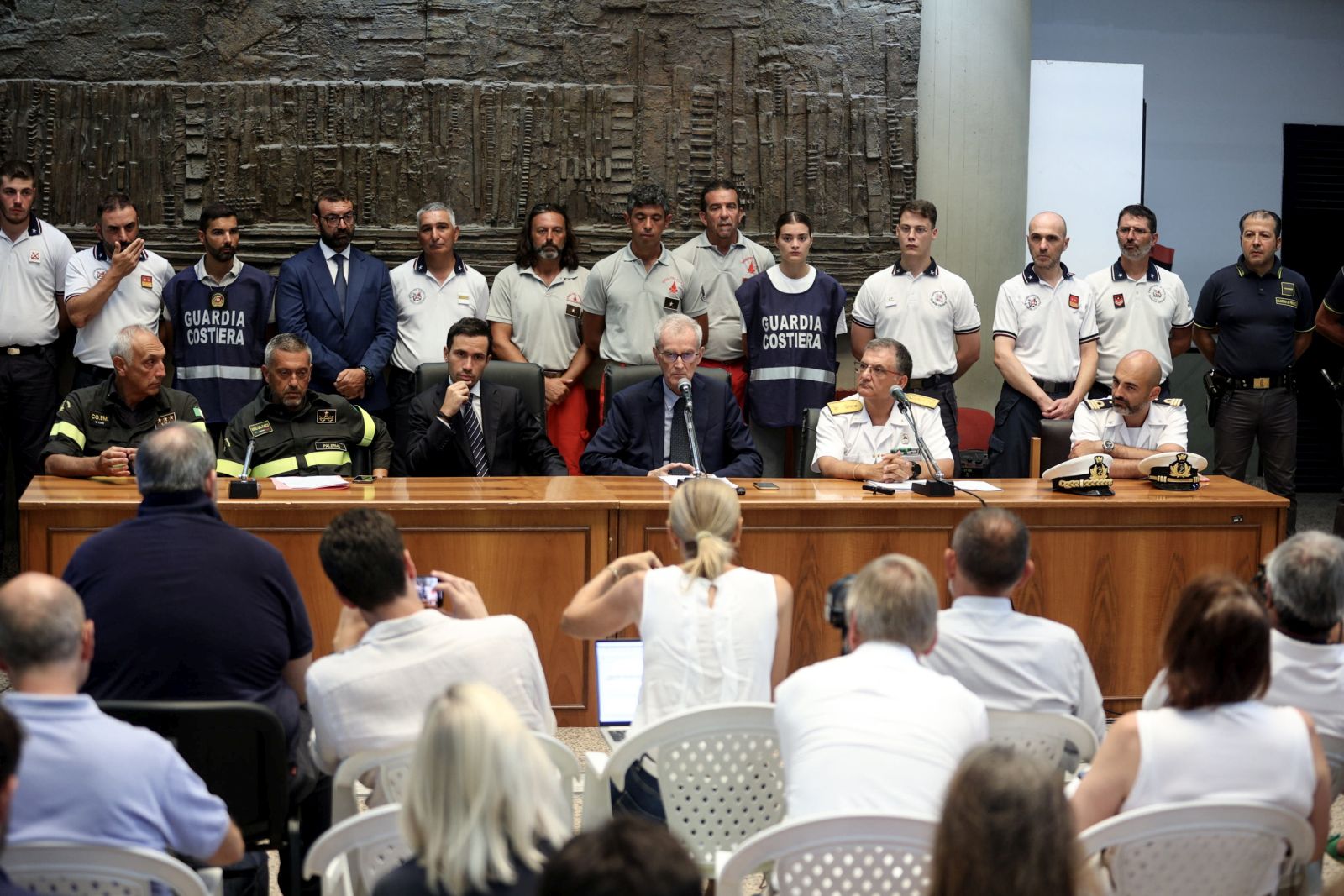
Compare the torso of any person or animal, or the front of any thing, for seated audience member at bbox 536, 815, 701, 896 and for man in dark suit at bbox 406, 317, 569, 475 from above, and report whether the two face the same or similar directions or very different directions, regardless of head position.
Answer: very different directions

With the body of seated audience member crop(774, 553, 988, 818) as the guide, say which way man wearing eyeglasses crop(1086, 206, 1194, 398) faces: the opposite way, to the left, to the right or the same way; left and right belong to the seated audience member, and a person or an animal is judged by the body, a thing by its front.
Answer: the opposite way

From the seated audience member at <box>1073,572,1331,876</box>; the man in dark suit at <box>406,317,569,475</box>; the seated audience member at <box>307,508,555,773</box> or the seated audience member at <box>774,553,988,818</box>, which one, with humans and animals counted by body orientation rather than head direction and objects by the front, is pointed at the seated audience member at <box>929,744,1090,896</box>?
the man in dark suit

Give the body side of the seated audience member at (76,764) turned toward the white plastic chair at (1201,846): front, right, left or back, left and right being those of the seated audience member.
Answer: right

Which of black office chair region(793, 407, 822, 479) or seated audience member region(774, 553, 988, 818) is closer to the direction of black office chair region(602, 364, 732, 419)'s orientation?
the seated audience member

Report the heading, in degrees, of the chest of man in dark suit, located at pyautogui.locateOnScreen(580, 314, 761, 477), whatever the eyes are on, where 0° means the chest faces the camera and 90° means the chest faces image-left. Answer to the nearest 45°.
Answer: approximately 0°

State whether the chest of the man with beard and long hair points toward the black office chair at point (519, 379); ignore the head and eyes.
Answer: yes

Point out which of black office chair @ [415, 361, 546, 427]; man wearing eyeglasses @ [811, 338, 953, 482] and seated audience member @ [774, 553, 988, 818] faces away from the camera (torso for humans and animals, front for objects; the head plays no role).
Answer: the seated audience member

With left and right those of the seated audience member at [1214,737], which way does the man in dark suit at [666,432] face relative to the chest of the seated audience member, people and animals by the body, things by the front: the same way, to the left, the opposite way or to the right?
the opposite way

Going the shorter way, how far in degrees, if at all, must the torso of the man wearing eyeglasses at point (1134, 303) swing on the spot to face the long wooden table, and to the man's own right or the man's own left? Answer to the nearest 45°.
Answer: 0° — they already face it

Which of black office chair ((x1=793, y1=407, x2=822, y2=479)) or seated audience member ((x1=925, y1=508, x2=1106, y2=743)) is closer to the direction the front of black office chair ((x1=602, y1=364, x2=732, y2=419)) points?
the seated audience member

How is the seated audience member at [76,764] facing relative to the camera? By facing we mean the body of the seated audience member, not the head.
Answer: away from the camera

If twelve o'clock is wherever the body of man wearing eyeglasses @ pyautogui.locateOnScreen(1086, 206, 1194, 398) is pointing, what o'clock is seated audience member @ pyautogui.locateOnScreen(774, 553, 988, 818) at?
The seated audience member is roughly at 12 o'clock from the man wearing eyeglasses.

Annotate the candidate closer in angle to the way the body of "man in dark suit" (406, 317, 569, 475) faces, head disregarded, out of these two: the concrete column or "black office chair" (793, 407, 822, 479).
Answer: the black office chair

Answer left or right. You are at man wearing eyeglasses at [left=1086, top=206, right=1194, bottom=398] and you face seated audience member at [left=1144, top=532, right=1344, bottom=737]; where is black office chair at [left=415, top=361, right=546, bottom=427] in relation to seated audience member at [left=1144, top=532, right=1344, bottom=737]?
right

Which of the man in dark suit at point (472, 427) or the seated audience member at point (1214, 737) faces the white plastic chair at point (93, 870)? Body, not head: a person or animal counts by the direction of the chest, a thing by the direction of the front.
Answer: the man in dark suit

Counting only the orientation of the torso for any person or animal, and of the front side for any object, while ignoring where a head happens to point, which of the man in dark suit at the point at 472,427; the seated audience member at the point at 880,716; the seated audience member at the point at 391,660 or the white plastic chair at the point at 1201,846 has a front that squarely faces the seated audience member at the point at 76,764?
the man in dark suit

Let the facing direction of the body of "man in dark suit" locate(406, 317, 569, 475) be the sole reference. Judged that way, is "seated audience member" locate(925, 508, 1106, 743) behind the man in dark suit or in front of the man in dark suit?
in front

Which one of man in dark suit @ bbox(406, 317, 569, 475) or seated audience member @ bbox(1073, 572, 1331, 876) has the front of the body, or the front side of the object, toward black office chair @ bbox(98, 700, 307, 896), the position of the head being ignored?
the man in dark suit
